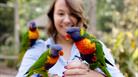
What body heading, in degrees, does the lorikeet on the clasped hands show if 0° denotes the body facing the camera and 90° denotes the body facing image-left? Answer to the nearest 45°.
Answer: approximately 45°
